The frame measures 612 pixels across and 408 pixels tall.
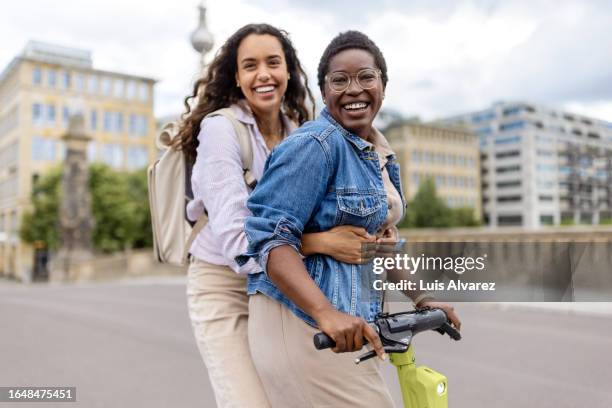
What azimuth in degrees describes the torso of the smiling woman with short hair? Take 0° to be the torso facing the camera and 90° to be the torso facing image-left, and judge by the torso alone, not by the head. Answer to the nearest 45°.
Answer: approximately 315°

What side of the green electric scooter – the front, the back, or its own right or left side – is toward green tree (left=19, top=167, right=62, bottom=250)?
back

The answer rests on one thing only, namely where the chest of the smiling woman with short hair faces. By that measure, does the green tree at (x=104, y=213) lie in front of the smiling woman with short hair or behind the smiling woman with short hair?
behind

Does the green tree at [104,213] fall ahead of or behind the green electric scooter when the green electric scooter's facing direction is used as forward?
behind

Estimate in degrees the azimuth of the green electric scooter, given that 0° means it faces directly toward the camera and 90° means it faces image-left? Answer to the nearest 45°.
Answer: approximately 315°

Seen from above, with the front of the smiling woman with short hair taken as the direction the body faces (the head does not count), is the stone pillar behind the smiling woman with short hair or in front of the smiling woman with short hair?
behind
